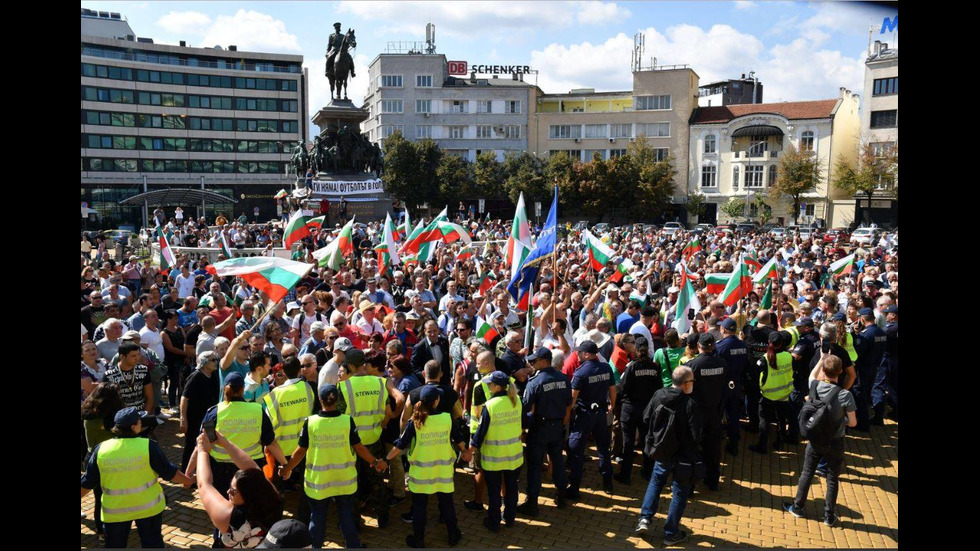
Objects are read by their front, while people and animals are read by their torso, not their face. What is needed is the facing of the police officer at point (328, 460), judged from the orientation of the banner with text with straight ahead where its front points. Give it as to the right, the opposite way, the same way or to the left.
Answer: the opposite way

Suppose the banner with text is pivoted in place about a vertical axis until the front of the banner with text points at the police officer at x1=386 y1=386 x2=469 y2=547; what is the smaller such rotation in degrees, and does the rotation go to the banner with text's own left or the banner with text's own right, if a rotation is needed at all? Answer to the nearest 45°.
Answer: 0° — it already faces them

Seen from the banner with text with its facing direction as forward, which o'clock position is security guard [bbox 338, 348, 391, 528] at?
The security guard is roughly at 12 o'clock from the banner with text.

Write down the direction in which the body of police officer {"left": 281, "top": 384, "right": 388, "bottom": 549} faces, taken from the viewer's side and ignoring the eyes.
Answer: away from the camera

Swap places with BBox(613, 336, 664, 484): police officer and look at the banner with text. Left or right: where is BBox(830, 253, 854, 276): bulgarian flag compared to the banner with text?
right

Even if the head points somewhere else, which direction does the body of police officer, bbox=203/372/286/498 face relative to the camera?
away from the camera

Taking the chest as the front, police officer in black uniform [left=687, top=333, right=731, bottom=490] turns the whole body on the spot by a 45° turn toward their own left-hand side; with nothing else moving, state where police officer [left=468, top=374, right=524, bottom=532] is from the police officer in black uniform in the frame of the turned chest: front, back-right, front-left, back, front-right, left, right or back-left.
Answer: left

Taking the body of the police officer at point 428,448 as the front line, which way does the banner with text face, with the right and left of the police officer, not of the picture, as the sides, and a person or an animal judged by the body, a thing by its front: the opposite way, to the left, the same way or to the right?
the opposite way

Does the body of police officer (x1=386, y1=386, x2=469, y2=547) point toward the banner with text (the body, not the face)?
yes

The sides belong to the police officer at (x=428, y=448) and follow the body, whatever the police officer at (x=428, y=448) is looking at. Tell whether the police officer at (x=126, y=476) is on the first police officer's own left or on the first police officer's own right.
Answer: on the first police officer's own left

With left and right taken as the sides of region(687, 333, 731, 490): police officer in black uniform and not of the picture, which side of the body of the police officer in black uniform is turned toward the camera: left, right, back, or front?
back
